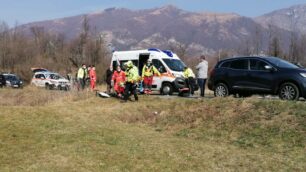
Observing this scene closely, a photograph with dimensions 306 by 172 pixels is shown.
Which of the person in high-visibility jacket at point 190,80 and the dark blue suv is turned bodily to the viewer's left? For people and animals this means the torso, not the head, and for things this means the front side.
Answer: the person in high-visibility jacket

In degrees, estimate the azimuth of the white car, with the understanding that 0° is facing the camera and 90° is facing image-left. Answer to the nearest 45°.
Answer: approximately 315°

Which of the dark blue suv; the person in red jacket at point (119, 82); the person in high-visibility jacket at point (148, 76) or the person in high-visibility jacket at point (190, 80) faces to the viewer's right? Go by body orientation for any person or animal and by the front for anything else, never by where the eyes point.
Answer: the dark blue suv

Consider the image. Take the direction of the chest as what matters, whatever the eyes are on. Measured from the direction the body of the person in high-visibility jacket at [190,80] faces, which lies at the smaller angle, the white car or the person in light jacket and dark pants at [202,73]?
the white car

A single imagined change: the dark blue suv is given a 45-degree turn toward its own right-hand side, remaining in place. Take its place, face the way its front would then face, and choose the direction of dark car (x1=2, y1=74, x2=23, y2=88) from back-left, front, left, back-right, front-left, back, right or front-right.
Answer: back

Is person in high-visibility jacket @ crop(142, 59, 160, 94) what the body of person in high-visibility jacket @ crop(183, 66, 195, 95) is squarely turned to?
yes

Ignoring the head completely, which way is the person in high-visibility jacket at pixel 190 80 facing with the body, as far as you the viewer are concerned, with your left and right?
facing to the left of the viewer

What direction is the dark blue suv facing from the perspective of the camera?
to the viewer's right

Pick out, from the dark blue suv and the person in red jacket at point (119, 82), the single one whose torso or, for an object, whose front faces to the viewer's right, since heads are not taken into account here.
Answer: the dark blue suv
